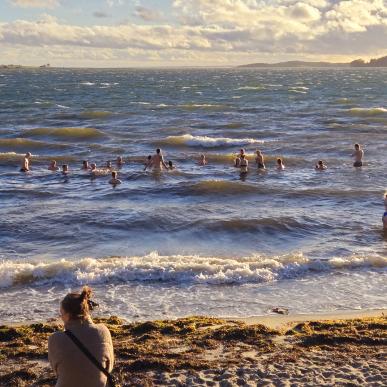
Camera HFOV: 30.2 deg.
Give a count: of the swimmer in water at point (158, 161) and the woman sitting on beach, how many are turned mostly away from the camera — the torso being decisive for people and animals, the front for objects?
2

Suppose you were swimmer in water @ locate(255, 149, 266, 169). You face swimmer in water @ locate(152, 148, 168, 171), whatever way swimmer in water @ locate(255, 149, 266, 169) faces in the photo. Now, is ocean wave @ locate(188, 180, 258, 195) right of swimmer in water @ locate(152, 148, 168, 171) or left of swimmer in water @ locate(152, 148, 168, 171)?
left

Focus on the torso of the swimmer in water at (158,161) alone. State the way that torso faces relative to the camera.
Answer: away from the camera

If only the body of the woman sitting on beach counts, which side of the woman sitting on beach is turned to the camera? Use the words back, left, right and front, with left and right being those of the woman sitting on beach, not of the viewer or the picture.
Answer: back

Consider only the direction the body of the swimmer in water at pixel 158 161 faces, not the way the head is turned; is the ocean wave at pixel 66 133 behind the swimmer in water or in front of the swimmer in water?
in front

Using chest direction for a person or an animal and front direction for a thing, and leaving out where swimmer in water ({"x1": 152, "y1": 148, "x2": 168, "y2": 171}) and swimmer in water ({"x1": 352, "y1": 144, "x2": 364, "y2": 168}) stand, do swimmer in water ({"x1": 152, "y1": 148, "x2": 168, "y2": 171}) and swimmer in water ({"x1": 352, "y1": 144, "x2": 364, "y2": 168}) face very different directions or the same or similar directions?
same or similar directions

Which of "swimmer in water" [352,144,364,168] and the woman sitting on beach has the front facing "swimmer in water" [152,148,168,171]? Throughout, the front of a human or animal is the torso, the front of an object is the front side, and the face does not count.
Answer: the woman sitting on beach

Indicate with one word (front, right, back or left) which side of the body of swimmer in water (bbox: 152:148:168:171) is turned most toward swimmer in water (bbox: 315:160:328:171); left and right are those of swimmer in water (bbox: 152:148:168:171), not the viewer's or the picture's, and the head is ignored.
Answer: right
